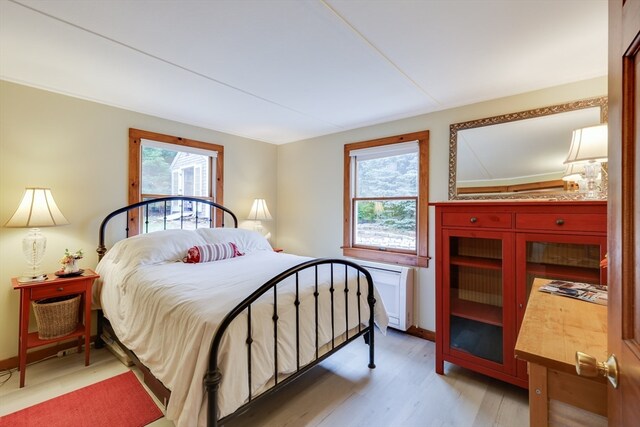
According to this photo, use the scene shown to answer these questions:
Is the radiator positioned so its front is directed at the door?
no

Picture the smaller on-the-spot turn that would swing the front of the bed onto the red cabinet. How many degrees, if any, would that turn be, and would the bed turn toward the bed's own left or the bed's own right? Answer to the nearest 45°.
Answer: approximately 45° to the bed's own left

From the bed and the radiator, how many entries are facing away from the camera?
0

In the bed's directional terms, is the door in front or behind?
in front

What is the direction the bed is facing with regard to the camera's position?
facing the viewer and to the right of the viewer

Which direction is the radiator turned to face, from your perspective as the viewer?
facing the viewer and to the left of the viewer

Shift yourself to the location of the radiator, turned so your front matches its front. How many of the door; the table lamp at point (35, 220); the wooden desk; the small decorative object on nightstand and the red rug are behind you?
0

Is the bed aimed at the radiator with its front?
no

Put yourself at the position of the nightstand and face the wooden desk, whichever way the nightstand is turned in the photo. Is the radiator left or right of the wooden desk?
left

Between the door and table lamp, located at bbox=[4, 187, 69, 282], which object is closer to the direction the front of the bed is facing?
the door

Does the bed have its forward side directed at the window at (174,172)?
no

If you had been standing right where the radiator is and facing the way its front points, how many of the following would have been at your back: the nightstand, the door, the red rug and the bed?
0
